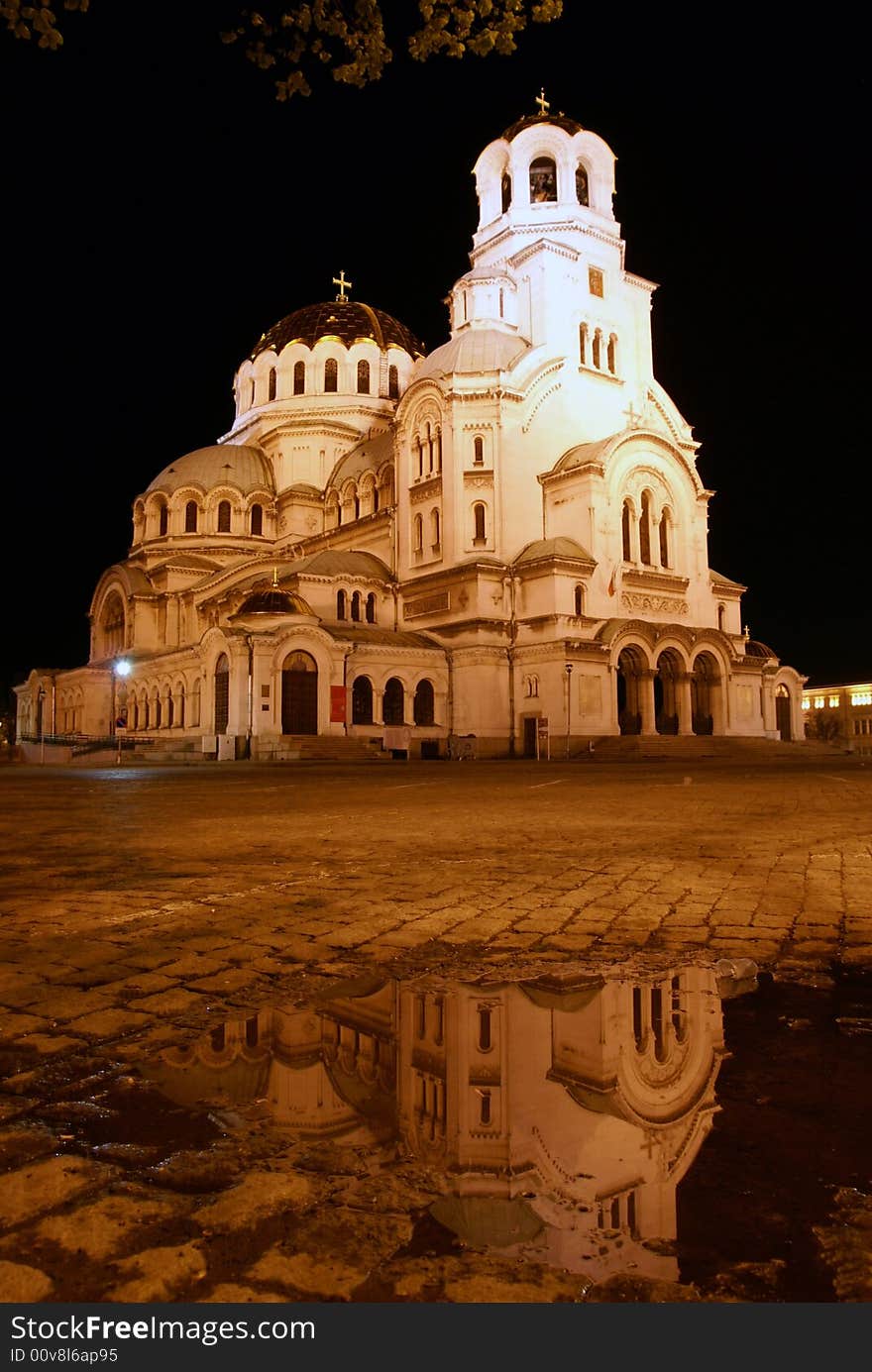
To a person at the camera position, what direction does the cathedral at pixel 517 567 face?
facing the viewer and to the right of the viewer
